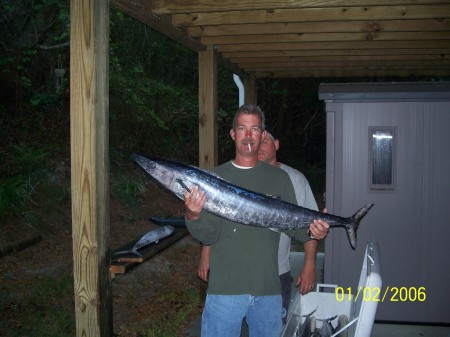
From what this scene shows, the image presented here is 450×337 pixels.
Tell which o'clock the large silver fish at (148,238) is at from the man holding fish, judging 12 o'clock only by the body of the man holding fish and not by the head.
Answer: The large silver fish is roughly at 5 o'clock from the man holding fish.

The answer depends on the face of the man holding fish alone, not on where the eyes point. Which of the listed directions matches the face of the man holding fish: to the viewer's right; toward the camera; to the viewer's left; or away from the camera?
toward the camera

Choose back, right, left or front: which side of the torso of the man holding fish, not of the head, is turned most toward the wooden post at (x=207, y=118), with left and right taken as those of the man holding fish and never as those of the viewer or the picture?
back

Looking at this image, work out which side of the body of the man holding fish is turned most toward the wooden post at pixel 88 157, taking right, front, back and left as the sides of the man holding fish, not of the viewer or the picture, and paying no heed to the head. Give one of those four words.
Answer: right

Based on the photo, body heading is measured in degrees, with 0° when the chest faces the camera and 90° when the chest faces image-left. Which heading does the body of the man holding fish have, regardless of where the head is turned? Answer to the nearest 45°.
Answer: approximately 0°
